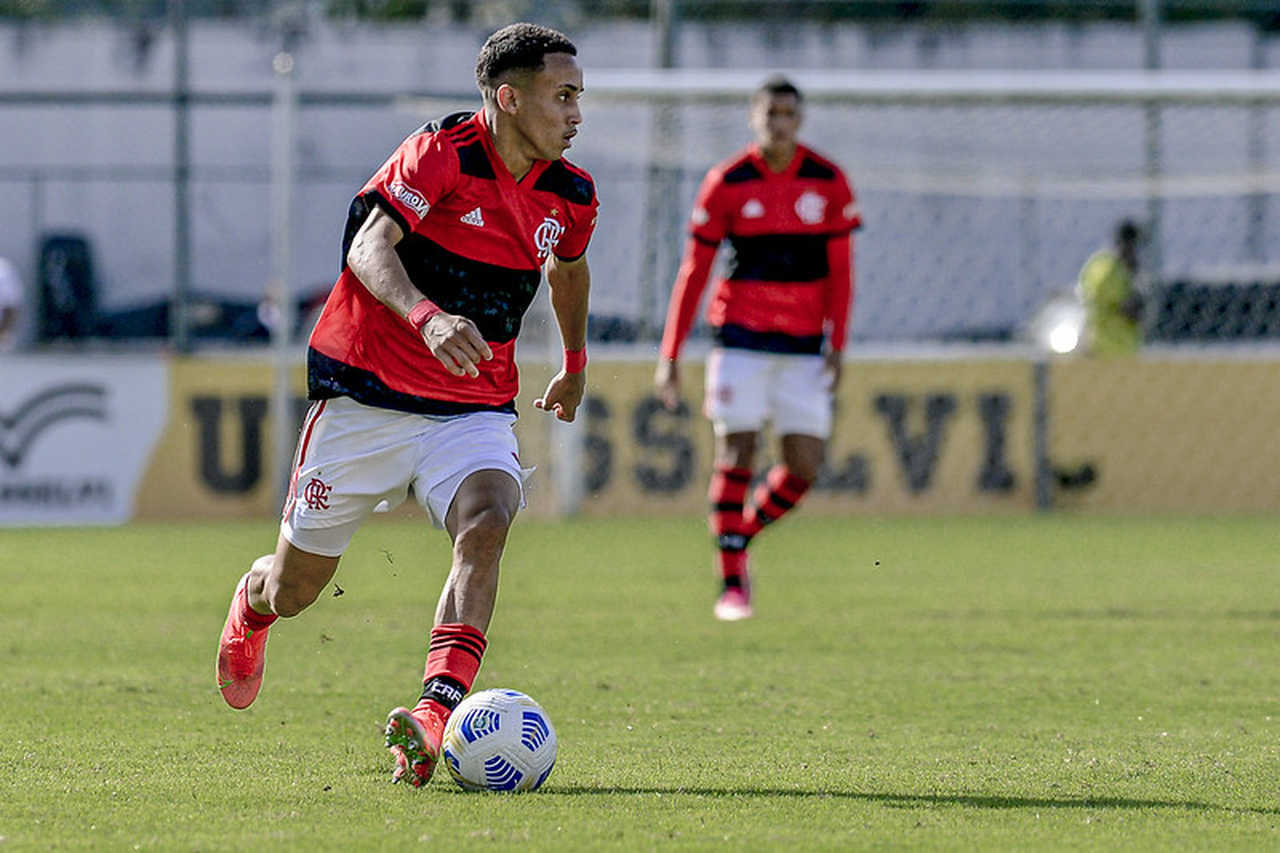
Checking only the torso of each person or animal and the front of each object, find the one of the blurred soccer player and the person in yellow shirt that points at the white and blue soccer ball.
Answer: the blurred soccer player

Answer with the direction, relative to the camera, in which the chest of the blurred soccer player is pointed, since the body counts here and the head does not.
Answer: toward the camera

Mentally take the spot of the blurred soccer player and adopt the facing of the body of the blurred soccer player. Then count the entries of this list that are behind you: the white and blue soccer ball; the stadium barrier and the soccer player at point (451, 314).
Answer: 1

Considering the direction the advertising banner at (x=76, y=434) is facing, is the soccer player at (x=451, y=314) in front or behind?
in front

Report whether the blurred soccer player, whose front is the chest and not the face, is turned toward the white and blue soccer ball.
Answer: yes

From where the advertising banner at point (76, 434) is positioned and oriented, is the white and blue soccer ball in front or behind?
in front

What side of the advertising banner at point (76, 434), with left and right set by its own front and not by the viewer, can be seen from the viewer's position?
front

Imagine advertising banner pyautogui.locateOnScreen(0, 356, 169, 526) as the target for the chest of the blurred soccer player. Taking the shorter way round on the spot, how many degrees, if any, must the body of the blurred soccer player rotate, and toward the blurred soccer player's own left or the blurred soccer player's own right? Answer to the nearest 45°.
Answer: approximately 135° to the blurred soccer player's own right

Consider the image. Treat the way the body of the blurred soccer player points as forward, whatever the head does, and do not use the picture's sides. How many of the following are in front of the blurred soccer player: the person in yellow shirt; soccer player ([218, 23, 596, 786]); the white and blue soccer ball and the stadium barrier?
2

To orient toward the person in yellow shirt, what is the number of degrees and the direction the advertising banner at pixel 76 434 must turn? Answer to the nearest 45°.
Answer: approximately 90° to its left

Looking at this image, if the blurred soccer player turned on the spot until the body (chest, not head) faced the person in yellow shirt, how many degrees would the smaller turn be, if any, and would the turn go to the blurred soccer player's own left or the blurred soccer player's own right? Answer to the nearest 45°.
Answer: approximately 180°

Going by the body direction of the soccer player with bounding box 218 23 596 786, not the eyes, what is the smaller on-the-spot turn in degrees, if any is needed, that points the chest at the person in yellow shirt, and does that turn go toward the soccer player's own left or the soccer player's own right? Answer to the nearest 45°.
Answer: approximately 90° to the soccer player's own left

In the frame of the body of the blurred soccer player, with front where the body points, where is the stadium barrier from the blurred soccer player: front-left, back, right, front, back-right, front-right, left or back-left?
back
